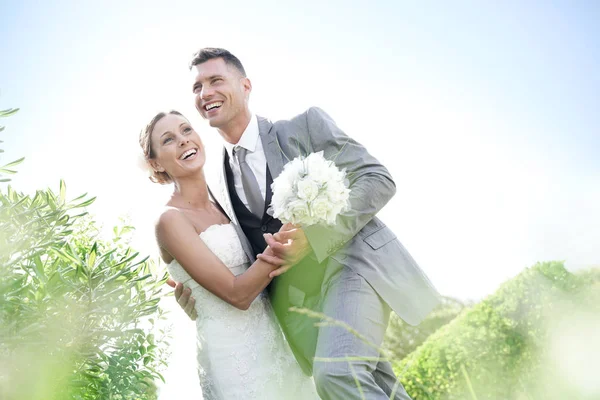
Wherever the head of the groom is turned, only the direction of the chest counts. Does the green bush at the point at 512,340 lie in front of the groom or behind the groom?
behind

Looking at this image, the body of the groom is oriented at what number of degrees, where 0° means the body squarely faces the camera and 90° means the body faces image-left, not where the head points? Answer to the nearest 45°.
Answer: approximately 45°

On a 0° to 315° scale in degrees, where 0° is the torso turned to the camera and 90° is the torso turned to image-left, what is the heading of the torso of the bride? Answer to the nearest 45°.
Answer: approximately 315°

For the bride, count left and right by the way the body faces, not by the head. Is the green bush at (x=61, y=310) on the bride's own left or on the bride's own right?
on the bride's own right

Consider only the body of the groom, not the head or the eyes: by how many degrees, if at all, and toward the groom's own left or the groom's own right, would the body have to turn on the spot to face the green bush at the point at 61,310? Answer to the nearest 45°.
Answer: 0° — they already face it

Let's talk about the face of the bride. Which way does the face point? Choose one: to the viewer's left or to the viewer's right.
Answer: to the viewer's right

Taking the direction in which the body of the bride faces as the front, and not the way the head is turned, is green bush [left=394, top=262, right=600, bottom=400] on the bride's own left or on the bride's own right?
on the bride's own left

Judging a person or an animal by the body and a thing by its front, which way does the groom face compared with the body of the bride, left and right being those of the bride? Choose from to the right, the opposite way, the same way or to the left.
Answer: to the right
